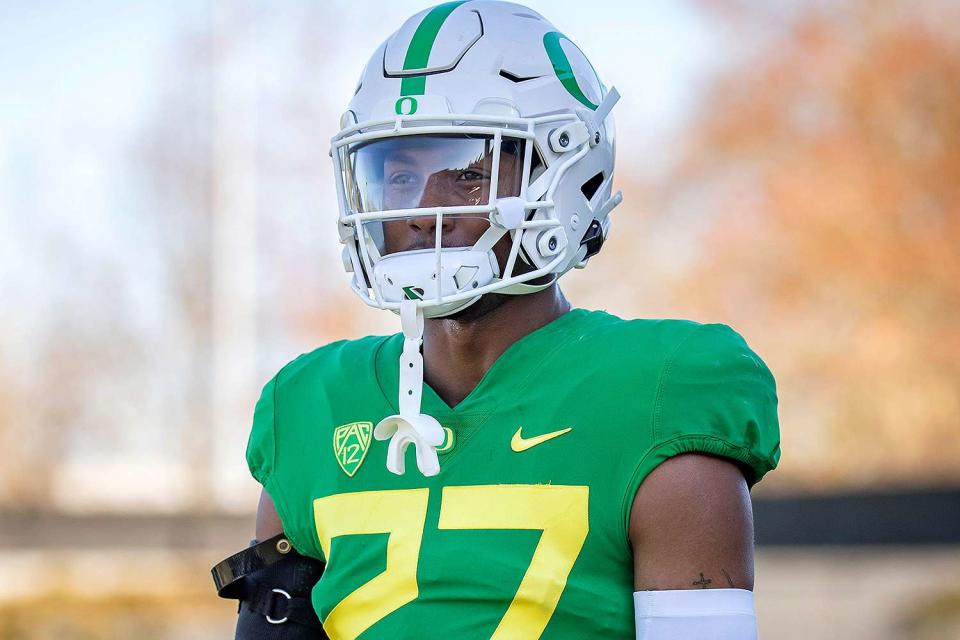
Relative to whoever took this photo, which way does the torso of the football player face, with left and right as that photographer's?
facing the viewer and to the left of the viewer
